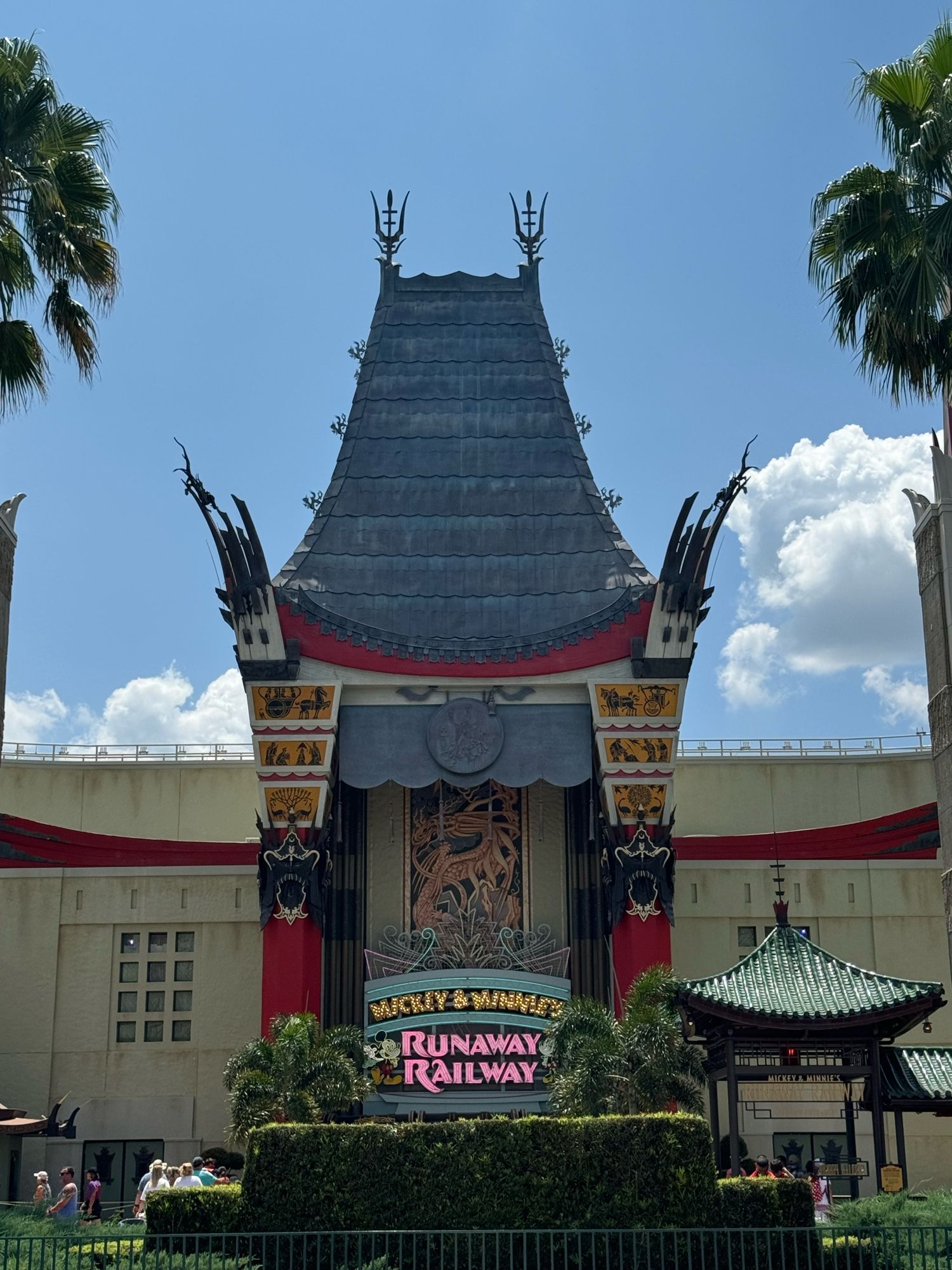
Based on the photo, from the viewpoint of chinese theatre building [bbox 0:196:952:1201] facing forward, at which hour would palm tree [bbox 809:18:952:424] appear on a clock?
The palm tree is roughly at 11 o'clock from the chinese theatre building.

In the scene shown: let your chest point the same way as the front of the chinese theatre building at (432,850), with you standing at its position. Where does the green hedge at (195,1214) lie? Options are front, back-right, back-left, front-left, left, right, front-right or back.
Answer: front

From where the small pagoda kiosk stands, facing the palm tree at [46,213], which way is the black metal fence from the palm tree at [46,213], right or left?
left

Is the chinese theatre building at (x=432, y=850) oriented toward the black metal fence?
yes

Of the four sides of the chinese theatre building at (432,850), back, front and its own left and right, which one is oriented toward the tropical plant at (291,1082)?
front

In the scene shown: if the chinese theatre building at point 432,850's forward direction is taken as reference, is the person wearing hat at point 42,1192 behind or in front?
in front

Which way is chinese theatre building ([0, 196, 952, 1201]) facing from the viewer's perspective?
toward the camera

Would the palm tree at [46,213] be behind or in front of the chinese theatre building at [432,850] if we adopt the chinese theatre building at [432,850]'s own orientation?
in front

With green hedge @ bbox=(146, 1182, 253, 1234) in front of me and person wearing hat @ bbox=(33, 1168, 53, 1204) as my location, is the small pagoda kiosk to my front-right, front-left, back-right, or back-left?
front-left

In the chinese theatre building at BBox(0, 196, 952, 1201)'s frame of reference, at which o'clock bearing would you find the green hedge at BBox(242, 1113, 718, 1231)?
The green hedge is roughly at 12 o'clock from the chinese theatre building.
